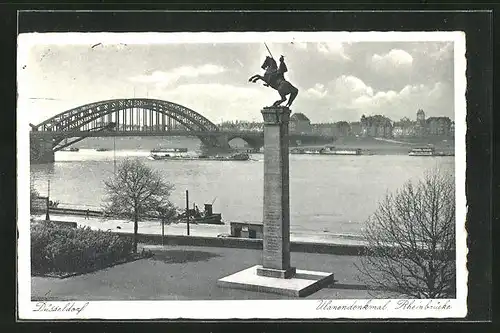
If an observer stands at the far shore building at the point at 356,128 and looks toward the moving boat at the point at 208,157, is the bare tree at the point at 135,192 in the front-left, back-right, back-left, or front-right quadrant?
front-left

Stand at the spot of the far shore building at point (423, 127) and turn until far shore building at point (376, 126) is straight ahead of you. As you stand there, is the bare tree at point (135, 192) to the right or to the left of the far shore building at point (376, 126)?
left
